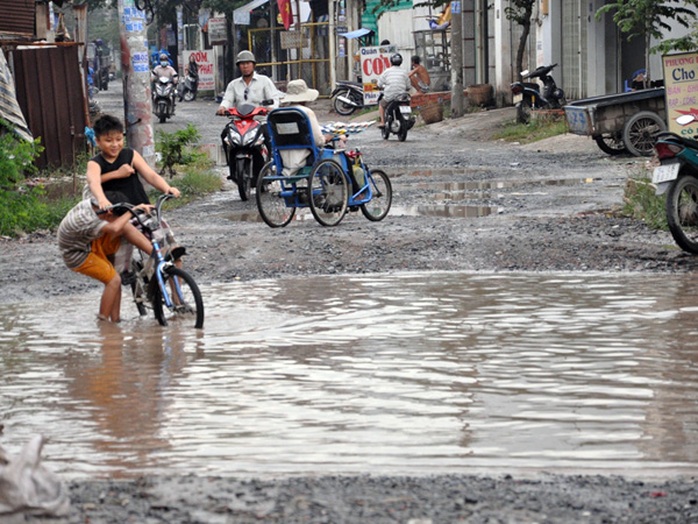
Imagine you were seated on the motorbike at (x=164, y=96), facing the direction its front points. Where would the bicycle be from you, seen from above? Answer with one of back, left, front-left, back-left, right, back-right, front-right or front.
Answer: front

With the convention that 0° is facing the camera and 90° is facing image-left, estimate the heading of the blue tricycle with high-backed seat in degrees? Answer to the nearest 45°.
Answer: approximately 225°

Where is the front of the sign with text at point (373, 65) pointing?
toward the camera

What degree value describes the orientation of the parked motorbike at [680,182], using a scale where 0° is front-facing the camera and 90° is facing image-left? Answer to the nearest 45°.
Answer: approximately 225°

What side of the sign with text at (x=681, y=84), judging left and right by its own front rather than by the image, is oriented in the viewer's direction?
front

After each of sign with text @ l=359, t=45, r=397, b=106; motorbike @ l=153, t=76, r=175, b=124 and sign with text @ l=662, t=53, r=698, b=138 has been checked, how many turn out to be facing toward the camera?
3

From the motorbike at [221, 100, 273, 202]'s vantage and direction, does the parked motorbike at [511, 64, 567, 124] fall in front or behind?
behind

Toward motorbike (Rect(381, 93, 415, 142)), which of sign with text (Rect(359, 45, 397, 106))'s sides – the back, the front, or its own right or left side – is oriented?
front

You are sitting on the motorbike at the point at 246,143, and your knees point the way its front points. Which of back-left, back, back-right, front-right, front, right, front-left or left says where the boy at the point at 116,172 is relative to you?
front

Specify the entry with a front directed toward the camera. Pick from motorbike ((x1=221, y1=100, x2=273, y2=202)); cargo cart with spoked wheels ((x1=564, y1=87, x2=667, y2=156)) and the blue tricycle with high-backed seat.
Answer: the motorbike

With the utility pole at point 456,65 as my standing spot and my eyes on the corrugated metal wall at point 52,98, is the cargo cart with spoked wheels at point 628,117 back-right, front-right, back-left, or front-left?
front-left

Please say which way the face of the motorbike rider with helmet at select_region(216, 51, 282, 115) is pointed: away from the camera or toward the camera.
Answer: toward the camera
